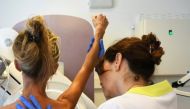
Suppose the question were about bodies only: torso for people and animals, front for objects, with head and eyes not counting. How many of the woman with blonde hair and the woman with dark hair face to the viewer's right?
0

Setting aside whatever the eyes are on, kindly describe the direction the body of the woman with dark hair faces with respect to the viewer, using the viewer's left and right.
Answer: facing away from the viewer and to the left of the viewer

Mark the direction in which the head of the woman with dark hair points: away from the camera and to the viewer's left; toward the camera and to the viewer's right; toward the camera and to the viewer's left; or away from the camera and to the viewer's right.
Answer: away from the camera and to the viewer's left

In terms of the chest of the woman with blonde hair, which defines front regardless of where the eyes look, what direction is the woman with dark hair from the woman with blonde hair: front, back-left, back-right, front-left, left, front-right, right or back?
right

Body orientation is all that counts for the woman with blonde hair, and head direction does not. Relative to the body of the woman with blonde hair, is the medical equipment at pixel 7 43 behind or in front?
in front

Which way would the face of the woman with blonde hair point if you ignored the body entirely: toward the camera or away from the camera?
away from the camera

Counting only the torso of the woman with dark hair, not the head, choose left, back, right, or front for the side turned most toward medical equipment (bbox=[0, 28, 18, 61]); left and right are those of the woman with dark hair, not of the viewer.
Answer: front

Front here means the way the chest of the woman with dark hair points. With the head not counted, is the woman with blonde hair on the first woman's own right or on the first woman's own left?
on the first woman's own left

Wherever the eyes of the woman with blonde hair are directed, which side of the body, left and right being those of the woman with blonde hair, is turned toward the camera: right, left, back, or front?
back

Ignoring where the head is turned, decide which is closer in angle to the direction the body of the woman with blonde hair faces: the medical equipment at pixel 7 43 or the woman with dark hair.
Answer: the medical equipment

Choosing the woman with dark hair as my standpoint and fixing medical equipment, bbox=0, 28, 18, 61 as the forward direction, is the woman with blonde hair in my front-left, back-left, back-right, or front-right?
front-left
